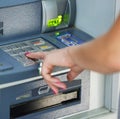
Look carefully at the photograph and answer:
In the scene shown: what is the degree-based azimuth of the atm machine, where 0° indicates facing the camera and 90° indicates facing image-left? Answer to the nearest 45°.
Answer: approximately 315°
